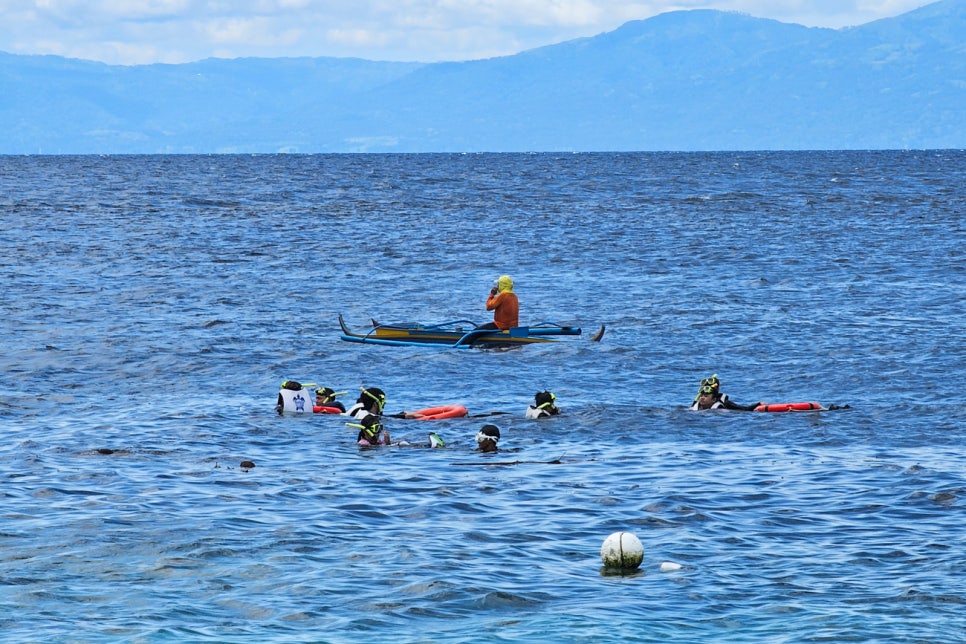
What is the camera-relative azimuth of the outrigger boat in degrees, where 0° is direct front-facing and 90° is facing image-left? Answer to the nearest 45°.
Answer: approximately 90°

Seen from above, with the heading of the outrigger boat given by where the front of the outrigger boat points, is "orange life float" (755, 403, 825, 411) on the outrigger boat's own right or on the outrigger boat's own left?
on the outrigger boat's own left

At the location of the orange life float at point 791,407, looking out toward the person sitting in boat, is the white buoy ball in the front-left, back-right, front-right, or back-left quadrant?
back-left

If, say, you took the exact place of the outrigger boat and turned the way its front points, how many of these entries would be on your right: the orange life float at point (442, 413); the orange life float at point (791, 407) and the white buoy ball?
0

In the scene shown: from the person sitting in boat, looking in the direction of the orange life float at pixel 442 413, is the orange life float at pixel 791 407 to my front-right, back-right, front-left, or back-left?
front-left

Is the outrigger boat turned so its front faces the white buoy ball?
no

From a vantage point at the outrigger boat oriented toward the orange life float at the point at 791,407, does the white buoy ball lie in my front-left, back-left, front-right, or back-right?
front-right

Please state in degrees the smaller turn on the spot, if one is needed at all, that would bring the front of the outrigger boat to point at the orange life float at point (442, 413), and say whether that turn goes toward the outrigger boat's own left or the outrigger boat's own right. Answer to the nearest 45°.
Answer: approximately 90° to the outrigger boat's own left

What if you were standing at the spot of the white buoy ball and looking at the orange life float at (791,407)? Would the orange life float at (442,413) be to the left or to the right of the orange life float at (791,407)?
left

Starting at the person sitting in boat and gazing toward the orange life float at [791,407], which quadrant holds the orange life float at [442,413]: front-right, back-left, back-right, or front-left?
front-right
